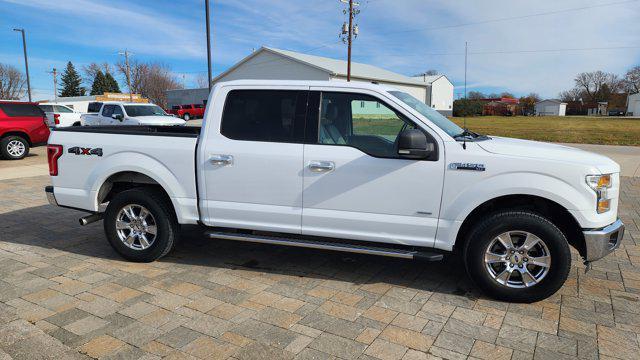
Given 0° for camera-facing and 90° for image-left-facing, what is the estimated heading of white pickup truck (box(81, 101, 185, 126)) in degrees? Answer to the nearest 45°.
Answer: approximately 315°

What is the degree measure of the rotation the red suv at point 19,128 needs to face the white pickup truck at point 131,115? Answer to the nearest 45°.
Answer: approximately 135° to its right

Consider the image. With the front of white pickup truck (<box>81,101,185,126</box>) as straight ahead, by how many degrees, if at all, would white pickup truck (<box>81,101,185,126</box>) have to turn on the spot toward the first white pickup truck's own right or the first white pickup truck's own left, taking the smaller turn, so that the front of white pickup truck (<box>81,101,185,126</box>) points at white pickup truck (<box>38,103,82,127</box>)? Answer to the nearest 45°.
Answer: approximately 180°

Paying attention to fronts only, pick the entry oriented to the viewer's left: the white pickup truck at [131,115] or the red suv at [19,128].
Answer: the red suv

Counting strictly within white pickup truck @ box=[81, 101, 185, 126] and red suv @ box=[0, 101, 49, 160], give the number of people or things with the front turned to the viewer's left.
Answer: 1

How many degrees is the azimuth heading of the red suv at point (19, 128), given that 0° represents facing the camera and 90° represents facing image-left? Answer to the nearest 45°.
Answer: approximately 90°

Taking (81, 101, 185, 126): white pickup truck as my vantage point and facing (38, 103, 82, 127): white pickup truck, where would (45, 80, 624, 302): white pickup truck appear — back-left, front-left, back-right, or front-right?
back-left

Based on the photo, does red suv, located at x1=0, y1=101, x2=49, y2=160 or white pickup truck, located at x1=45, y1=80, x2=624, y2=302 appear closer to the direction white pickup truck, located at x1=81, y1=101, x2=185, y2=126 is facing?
the white pickup truck

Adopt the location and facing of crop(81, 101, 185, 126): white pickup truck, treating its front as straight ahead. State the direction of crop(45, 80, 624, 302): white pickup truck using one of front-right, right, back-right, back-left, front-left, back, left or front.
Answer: front-right
